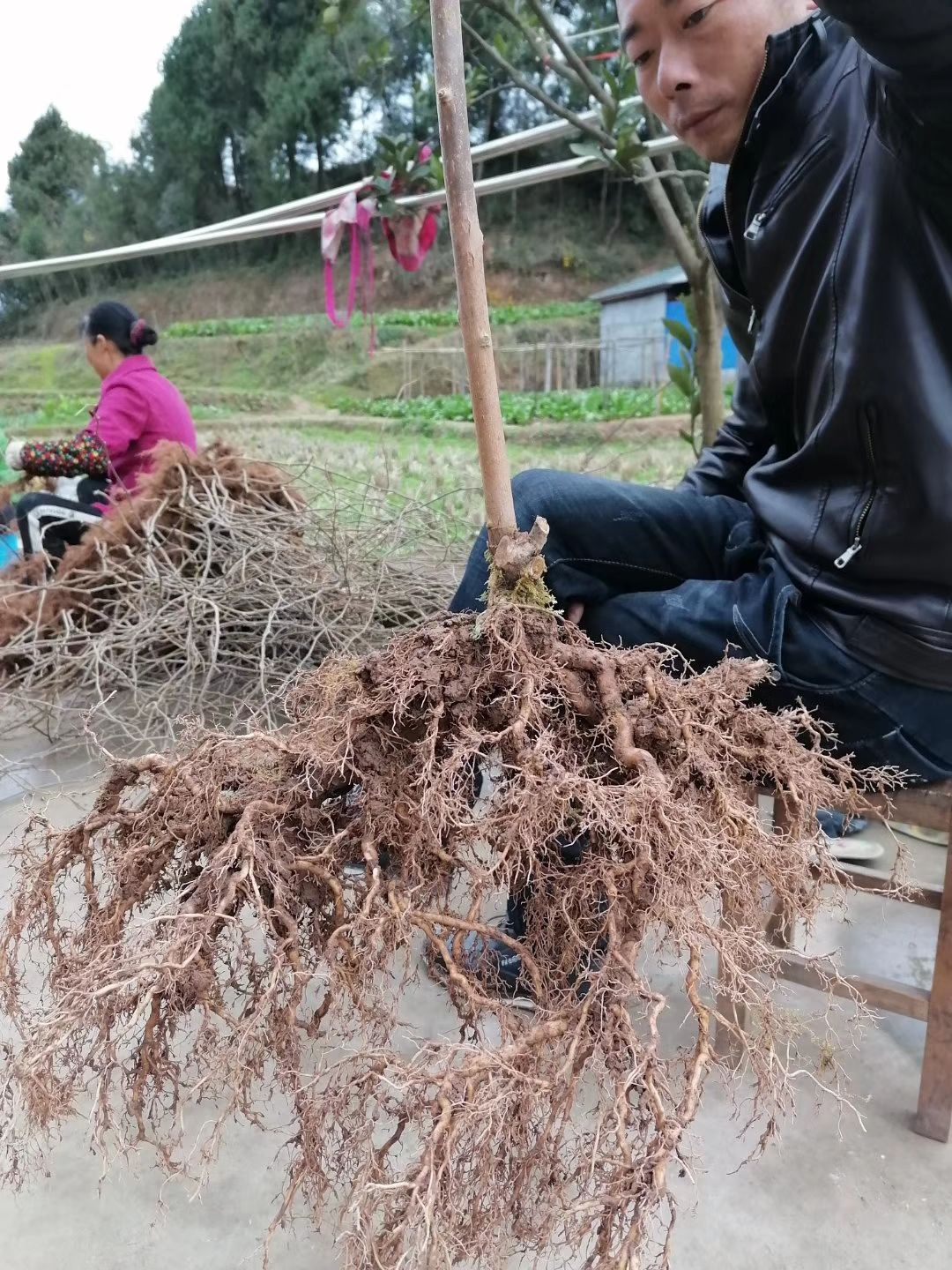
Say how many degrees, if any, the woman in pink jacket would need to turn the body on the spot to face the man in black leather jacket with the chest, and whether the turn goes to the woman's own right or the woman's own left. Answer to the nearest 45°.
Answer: approximately 90° to the woman's own left

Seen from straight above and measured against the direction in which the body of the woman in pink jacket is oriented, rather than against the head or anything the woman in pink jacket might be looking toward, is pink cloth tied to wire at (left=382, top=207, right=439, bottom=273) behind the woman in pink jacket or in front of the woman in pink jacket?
behind

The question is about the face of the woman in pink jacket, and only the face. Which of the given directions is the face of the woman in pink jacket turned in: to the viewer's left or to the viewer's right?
to the viewer's left

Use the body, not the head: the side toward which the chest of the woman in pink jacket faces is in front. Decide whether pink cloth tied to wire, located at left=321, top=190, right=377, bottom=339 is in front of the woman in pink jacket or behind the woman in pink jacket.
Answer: behind

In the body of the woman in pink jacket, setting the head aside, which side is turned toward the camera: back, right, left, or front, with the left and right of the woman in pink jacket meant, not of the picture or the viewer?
left
